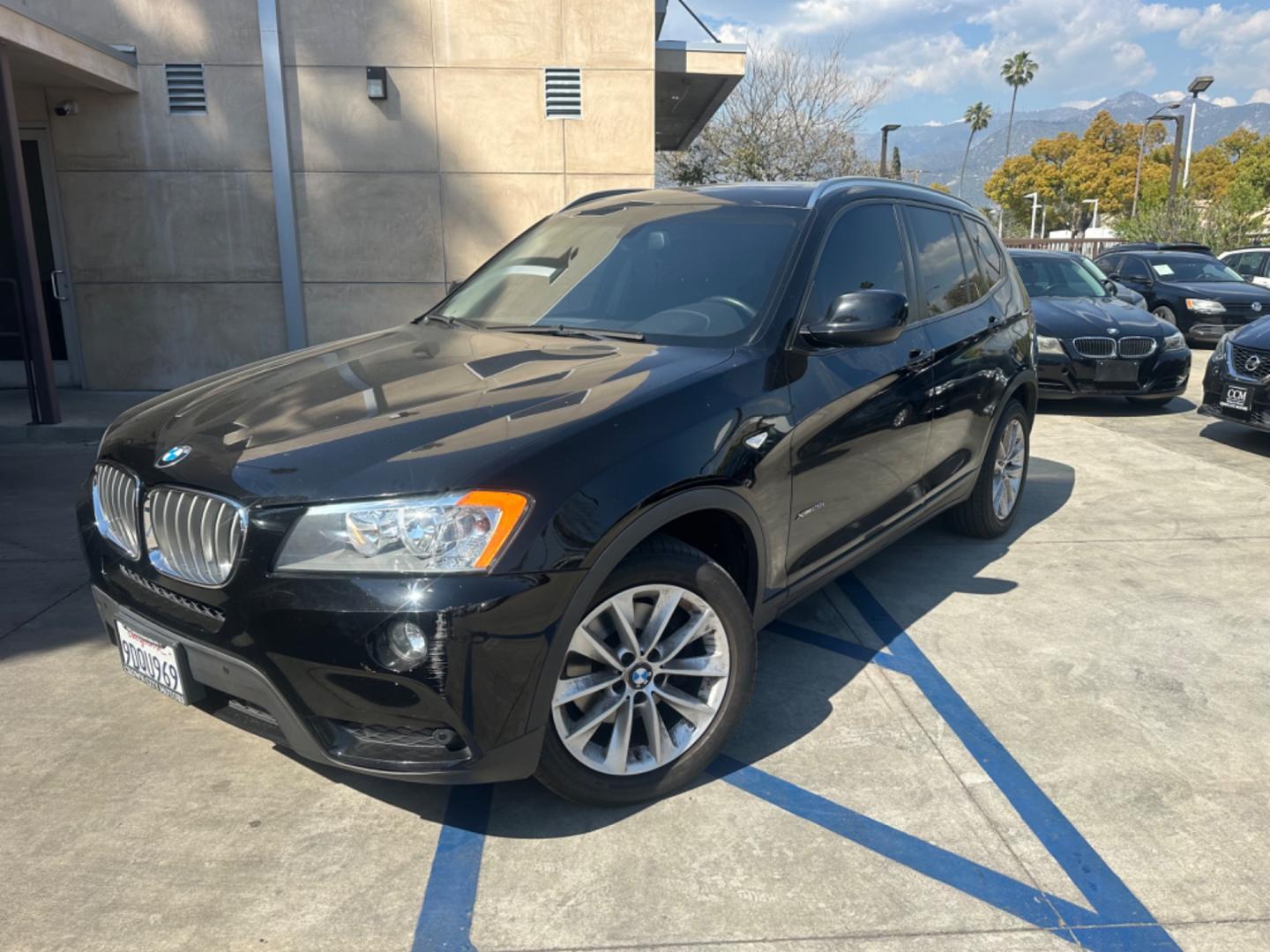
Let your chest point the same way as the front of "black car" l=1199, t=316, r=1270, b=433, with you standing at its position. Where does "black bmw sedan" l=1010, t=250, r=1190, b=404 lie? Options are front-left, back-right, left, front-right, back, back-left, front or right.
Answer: right

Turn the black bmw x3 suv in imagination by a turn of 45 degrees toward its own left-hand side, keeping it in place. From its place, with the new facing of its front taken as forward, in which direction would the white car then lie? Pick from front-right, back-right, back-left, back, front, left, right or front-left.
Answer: back-left

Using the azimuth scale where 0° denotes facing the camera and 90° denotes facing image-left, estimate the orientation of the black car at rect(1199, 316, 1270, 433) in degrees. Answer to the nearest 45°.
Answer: approximately 45°

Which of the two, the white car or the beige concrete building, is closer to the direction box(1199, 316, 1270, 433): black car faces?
the beige concrete building

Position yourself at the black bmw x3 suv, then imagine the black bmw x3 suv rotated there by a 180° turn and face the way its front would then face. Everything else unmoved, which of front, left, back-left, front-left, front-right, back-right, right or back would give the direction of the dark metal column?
left

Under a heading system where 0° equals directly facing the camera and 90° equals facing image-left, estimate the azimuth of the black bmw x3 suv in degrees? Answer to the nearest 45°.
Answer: approximately 45°

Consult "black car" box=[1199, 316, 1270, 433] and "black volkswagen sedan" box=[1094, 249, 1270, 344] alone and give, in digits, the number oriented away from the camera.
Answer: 0

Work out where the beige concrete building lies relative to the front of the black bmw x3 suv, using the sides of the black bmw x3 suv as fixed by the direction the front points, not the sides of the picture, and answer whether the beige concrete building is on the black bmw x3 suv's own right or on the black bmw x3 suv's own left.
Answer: on the black bmw x3 suv's own right

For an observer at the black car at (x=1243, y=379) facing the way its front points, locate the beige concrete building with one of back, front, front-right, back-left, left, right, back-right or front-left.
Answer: front-right

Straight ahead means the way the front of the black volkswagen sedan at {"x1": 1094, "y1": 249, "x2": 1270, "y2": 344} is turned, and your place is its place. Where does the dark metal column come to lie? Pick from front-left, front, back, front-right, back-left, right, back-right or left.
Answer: right

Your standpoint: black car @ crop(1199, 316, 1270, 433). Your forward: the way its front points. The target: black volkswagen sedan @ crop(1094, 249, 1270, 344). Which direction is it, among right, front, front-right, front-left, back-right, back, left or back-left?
back-right

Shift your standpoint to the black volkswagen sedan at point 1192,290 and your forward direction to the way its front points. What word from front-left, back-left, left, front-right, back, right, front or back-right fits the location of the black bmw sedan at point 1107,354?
front-right

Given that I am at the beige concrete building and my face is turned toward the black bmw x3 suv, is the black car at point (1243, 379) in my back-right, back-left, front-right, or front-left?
front-left

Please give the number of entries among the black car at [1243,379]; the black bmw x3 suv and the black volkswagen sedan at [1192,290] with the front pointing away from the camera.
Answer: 0

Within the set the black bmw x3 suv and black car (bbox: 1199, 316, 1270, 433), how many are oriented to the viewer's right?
0
